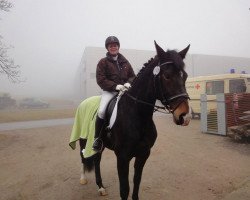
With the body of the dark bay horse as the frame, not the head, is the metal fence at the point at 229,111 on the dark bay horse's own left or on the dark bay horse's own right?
on the dark bay horse's own left

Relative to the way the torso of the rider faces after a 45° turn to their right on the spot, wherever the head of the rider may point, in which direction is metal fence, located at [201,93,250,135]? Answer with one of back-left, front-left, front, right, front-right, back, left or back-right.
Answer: back-left

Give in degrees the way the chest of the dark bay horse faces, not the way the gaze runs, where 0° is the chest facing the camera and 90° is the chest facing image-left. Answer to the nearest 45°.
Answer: approximately 315°

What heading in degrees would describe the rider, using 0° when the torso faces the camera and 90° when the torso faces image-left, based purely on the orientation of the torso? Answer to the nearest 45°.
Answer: approximately 315°
